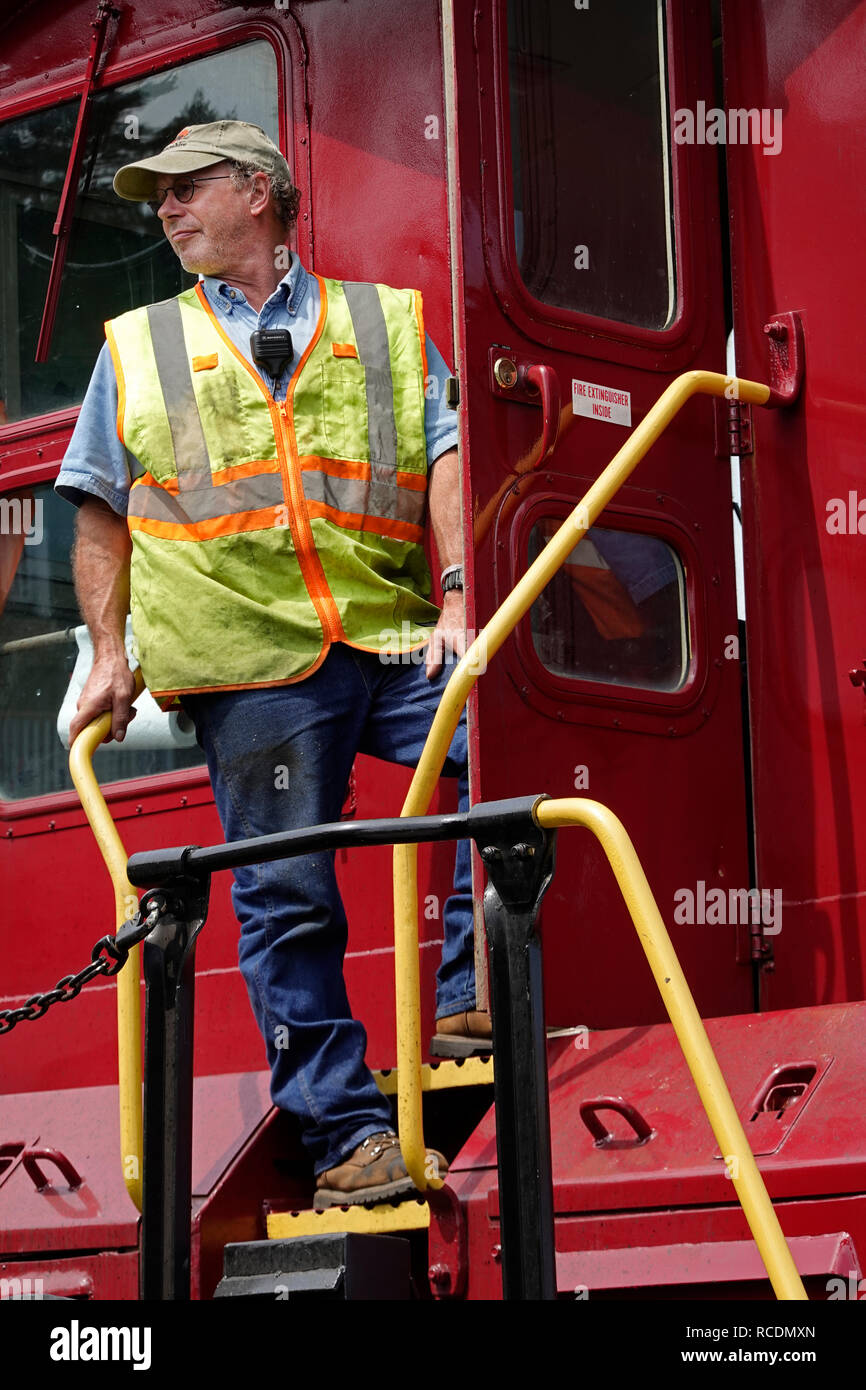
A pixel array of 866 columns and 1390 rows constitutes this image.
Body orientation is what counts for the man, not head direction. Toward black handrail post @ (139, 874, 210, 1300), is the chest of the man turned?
yes

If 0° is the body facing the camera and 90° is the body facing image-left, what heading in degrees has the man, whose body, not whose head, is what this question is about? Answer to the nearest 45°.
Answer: approximately 0°
